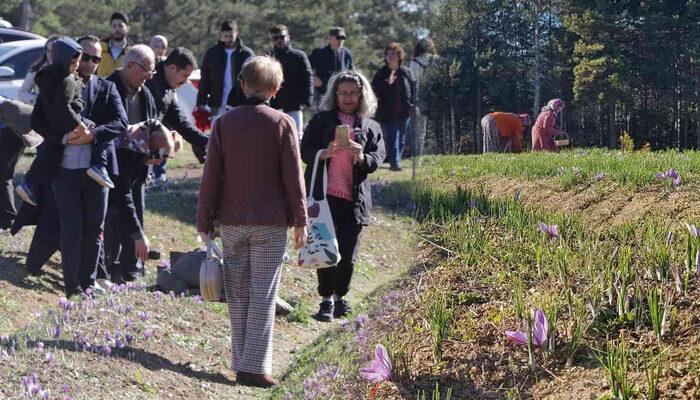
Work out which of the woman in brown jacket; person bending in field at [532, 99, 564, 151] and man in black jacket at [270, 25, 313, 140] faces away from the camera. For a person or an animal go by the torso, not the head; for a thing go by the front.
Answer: the woman in brown jacket

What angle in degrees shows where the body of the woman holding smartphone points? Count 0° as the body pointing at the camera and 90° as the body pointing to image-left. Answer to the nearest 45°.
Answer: approximately 0°

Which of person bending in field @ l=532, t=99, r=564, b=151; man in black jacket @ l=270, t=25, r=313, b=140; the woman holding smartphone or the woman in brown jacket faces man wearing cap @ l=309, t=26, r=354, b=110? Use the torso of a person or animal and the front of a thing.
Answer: the woman in brown jacket

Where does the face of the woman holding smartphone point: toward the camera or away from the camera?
toward the camera

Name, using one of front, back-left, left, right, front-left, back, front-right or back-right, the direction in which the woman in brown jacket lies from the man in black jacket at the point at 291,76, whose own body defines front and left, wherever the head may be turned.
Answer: front-left

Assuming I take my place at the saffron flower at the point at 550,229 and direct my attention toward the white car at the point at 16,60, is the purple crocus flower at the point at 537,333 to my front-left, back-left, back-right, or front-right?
back-left

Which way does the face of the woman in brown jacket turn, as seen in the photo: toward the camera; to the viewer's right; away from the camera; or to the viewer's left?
away from the camera

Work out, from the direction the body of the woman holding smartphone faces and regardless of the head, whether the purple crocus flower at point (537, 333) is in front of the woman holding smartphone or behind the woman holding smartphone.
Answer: in front

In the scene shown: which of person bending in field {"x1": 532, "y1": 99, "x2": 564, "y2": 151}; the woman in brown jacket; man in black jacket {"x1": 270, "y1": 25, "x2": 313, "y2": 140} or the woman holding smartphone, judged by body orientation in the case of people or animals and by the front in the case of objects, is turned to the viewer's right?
the person bending in field
